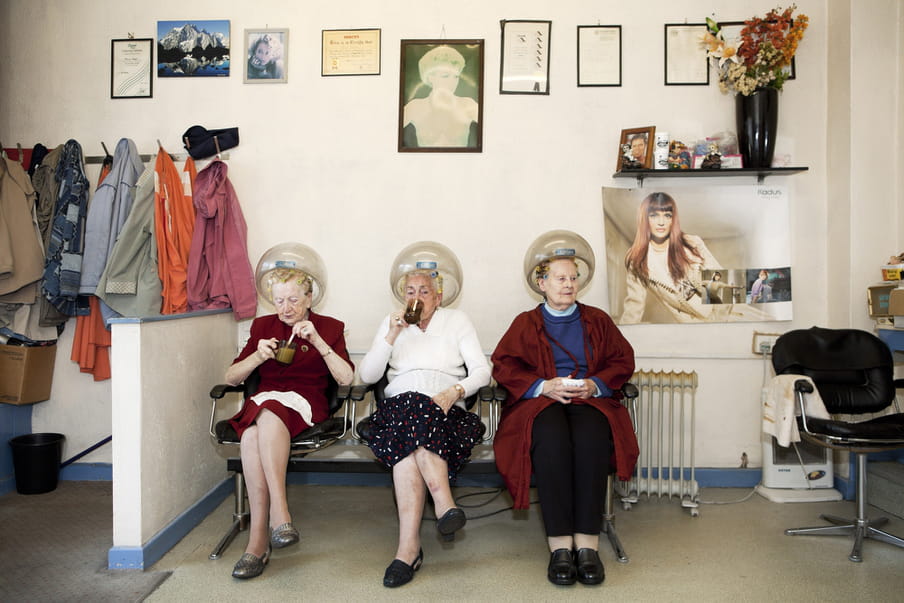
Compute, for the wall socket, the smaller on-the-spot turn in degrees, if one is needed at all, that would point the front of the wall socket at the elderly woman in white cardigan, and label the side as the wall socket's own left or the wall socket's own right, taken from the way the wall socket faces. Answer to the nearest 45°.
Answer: approximately 45° to the wall socket's own right

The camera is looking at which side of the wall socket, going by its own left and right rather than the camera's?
front

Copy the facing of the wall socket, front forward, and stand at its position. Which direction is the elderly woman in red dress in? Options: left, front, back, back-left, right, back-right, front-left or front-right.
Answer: front-right

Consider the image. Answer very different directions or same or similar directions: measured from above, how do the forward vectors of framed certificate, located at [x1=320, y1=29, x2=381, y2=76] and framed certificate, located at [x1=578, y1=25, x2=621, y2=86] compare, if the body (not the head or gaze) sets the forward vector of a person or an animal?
same or similar directions

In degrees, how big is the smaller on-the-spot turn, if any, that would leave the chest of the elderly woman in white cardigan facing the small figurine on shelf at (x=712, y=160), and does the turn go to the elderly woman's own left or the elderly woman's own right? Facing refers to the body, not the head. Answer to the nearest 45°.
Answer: approximately 135° to the elderly woman's own left

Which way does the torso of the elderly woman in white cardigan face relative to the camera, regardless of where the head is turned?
toward the camera

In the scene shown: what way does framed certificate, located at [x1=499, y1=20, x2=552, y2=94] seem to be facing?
toward the camera

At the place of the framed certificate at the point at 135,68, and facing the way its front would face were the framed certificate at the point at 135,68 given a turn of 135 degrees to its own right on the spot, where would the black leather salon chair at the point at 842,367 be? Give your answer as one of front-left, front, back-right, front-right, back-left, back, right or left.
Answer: back
